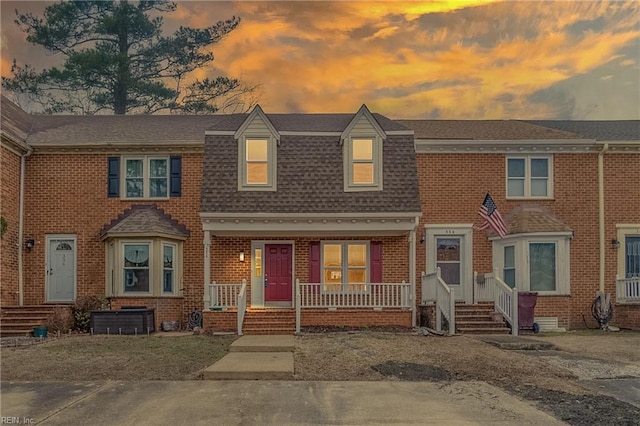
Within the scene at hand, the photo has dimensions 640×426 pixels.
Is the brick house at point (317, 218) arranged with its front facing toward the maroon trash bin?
no

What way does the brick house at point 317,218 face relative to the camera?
toward the camera
